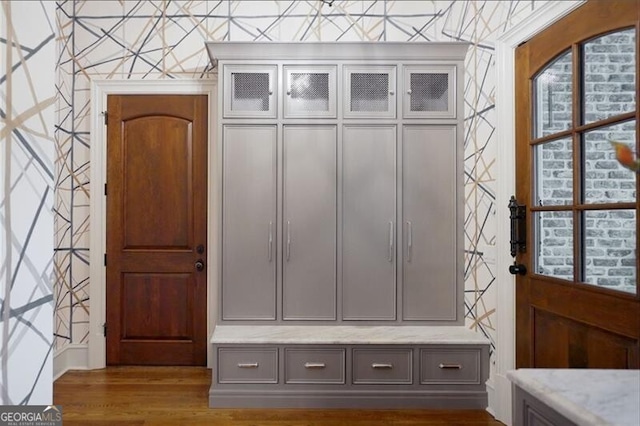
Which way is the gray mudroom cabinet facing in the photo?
toward the camera

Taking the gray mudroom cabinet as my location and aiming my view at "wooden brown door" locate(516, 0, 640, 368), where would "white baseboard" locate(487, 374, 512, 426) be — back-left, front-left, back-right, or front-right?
front-left

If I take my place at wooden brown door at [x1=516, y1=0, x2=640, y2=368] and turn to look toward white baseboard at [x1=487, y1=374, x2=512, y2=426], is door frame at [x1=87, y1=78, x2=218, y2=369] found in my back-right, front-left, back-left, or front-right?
front-left

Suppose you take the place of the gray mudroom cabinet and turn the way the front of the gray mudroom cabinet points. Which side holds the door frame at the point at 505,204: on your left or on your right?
on your left

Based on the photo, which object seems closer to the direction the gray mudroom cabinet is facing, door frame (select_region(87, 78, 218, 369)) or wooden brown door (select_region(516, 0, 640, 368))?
the wooden brown door

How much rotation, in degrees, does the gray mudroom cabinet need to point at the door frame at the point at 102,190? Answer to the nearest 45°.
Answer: approximately 90° to its right

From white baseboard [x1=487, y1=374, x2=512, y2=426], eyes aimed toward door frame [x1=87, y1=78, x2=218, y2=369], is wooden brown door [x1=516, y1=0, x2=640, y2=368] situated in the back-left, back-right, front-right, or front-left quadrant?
back-left

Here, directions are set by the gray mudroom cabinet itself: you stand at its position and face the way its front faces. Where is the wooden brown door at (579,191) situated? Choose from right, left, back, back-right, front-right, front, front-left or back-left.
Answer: front-left
